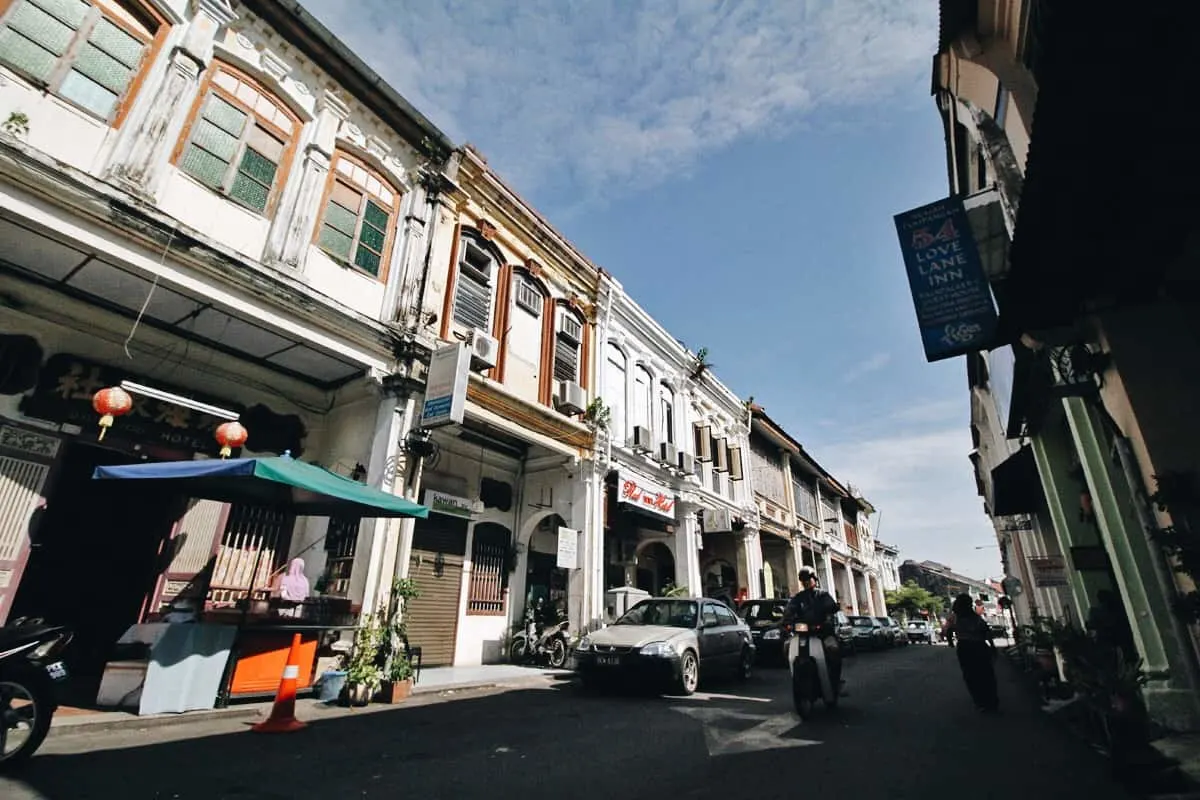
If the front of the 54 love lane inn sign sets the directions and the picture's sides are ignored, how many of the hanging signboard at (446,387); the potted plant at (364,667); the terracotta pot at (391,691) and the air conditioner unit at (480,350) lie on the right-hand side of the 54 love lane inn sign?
4

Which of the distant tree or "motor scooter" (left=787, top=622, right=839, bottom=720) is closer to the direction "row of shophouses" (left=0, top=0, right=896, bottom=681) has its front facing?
the motor scooter

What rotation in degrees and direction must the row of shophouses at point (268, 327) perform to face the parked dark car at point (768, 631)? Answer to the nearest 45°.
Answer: approximately 45° to its left

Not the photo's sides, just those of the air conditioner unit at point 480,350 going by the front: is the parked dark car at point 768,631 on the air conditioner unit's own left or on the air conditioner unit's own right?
on the air conditioner unit's own left

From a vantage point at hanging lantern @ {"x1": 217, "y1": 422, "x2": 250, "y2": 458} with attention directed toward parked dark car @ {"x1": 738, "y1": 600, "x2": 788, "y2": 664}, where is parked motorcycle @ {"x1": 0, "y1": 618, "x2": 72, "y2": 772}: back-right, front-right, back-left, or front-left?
back-right

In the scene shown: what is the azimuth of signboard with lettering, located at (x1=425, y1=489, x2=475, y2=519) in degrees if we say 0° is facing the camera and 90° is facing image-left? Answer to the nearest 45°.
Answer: approximately 315°

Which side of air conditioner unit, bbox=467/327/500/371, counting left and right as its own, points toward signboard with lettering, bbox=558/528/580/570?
left

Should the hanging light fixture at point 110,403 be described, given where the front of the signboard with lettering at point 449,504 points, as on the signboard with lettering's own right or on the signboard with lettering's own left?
on the signboard with lettering's own right

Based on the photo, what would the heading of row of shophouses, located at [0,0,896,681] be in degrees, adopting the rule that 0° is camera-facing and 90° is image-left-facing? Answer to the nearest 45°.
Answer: approximately 315°

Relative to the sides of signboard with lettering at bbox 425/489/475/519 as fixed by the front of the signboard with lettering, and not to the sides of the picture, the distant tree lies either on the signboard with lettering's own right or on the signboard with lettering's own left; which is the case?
on the signboard with lettering's own left

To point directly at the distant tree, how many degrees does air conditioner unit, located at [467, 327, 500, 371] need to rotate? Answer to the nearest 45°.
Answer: approximately 90° to its left
